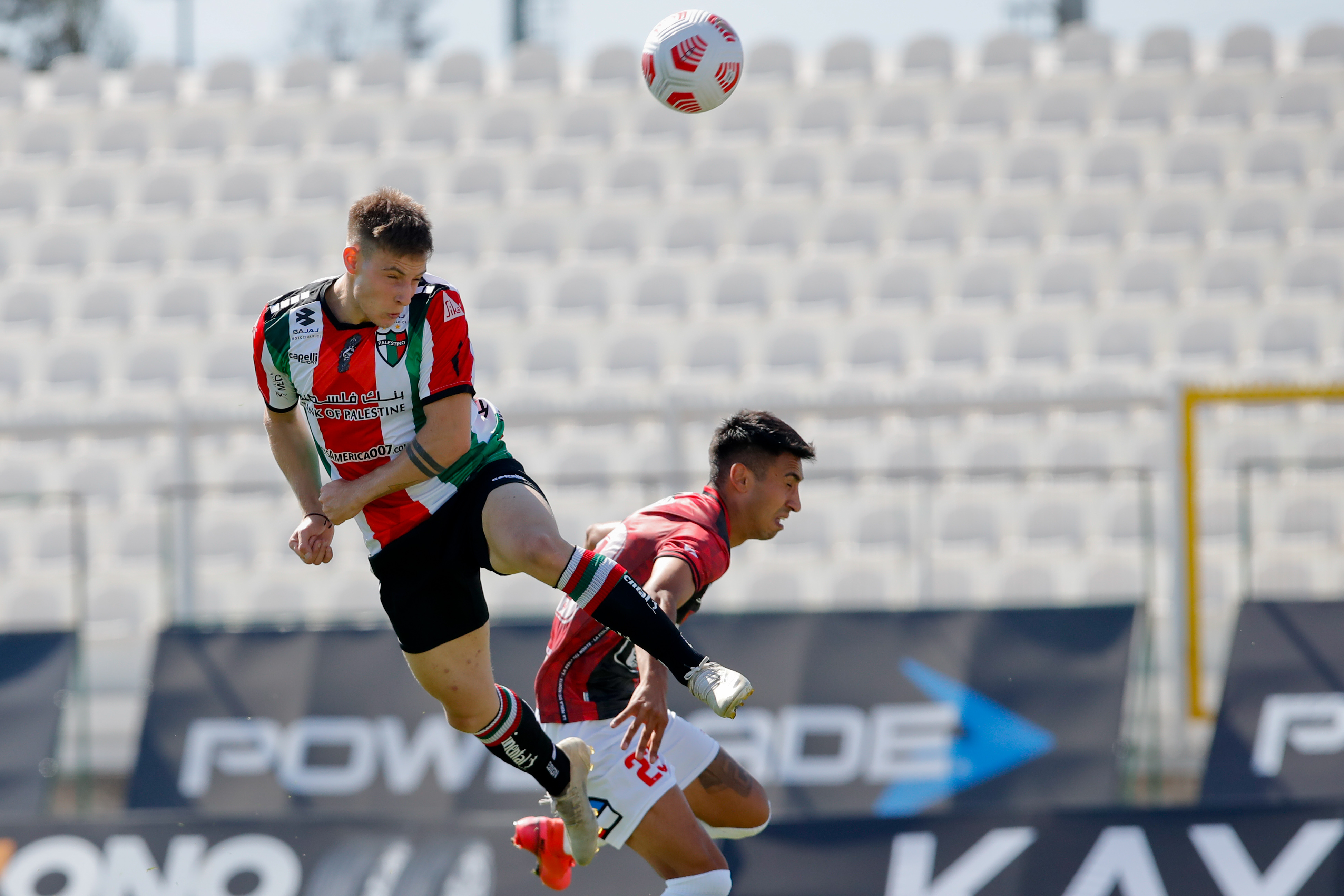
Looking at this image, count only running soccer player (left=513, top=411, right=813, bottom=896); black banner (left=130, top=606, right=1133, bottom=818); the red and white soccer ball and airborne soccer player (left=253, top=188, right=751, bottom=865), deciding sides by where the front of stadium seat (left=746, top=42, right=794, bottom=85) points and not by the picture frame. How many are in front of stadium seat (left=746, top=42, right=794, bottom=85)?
4

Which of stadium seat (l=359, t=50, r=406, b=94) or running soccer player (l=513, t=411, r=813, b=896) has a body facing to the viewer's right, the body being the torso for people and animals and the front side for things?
the running soccer player

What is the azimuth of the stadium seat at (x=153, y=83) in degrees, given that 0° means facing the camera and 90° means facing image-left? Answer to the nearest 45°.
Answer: approximately 0°

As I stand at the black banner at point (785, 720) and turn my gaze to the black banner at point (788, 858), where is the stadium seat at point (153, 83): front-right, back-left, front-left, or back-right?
back-right

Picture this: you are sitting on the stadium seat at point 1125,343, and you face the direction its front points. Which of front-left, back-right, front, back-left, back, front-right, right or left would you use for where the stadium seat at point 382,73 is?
right

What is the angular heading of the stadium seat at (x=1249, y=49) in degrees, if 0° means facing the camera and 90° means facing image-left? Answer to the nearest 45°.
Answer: approximately 0°

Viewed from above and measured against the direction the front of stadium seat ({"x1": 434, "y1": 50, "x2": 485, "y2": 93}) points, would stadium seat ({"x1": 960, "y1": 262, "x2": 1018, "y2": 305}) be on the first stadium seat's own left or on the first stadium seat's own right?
on the first stadium seat's own left

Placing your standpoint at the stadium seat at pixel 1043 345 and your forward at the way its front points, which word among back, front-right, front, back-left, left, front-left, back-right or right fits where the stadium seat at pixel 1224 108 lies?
back-left

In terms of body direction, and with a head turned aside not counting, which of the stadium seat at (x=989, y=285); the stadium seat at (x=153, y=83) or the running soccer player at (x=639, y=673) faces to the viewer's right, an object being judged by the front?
the running soccer player

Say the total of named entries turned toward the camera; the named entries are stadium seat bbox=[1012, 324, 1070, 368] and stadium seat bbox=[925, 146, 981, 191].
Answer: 2

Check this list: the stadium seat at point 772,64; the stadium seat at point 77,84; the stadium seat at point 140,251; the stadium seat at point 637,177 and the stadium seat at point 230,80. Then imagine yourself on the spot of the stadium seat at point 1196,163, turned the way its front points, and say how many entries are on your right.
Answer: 5

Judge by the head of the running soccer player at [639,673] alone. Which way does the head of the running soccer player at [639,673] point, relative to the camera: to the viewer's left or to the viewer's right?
to the viewer's right

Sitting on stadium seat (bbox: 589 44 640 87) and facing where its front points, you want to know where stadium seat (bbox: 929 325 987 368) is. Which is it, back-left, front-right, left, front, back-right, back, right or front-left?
front-left

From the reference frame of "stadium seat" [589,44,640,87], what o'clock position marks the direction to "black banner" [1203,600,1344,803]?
The black banner is roughly at 11 o'clock from the stadium seat.

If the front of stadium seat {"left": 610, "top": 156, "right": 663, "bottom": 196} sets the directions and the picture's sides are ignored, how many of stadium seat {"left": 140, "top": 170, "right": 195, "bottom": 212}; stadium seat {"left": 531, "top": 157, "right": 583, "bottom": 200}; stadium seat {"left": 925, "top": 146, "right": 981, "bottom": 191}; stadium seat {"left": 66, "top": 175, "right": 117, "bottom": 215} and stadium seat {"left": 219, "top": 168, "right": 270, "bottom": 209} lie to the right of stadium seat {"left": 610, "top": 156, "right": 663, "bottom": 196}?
4
